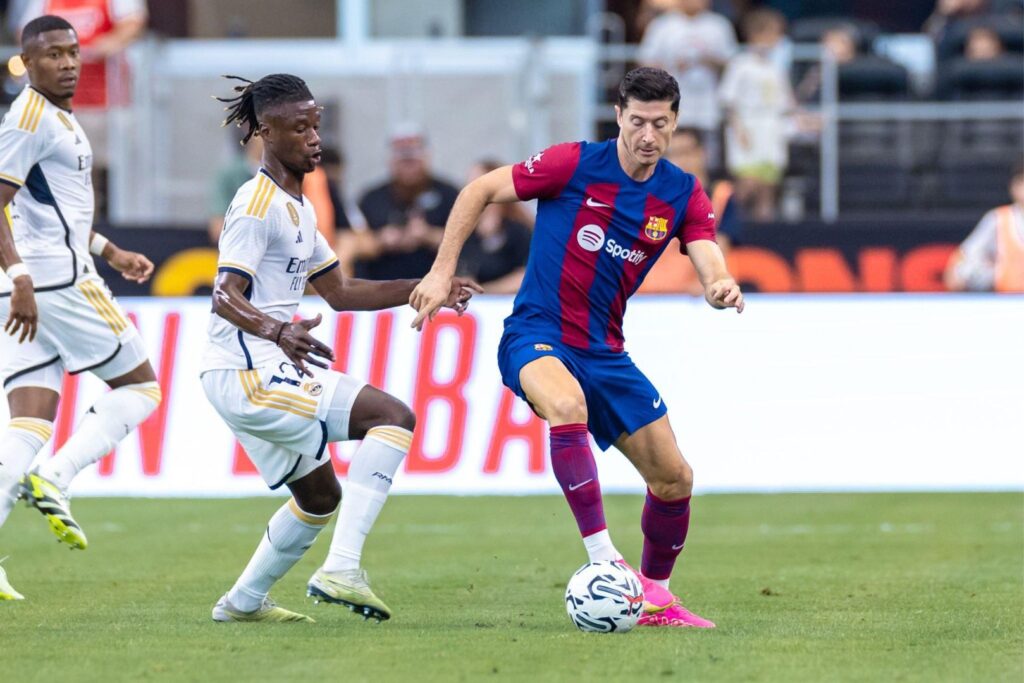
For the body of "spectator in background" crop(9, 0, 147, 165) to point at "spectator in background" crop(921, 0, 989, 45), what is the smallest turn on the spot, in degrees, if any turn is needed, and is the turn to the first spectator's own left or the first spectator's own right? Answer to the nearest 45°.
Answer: approximately 90° to the first spectator's own left

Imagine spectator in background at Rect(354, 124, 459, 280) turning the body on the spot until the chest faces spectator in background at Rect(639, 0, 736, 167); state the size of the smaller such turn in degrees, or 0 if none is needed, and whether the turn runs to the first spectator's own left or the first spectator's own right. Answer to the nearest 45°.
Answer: approximately 135° to the first spectator's own left

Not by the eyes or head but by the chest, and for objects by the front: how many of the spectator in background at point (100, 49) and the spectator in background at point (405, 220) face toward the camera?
2

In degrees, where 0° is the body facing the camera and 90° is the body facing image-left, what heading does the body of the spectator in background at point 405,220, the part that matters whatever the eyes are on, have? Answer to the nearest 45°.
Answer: approximately 0°

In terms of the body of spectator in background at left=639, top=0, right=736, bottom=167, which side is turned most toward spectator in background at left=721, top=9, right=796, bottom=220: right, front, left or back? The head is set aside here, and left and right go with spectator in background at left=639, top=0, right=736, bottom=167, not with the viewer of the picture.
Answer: left

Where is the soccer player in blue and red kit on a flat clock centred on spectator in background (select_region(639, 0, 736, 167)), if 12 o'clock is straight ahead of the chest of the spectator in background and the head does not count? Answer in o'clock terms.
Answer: The soccer player in blue and red kit is roughly at 12 o'clock from the spectator in background.
